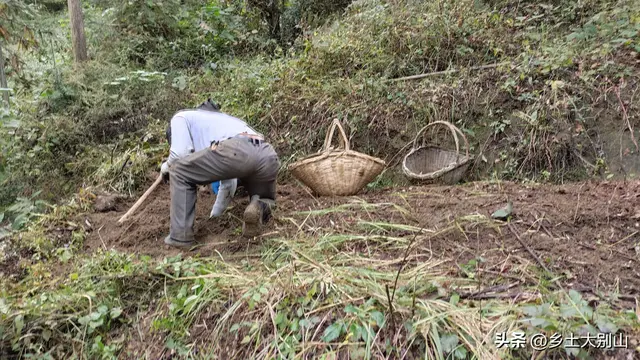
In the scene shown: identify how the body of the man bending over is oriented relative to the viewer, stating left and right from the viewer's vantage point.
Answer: facing away from the viewer and to the left of the viewer

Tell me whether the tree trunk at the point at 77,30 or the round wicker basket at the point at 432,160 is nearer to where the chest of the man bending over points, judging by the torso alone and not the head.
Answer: the tree trunk

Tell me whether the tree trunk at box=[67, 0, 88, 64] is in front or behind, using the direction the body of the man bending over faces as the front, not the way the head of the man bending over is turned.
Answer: in front

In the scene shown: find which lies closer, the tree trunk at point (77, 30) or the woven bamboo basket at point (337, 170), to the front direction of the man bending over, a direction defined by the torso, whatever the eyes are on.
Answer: the tree trunk

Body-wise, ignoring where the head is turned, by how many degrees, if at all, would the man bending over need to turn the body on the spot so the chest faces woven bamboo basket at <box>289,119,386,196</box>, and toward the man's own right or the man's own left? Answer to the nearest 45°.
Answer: approximately 135° to the man's own right
